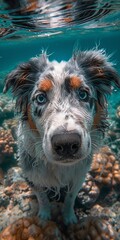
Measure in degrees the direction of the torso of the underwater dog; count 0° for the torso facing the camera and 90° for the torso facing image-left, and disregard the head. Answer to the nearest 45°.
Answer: approximately 0°
